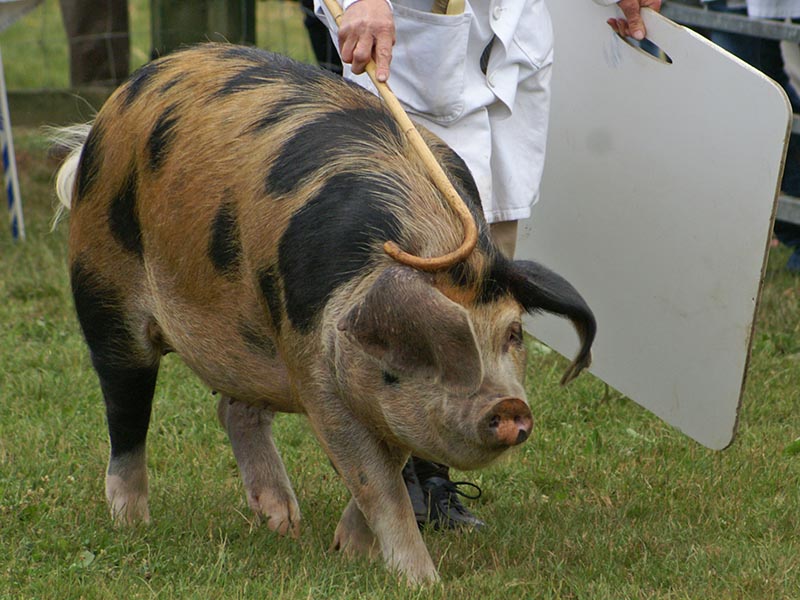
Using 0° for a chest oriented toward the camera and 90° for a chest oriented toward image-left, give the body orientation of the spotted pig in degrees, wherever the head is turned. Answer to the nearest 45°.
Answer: approximately 315°

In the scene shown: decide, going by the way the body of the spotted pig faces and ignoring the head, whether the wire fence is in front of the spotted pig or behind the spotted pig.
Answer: behind
